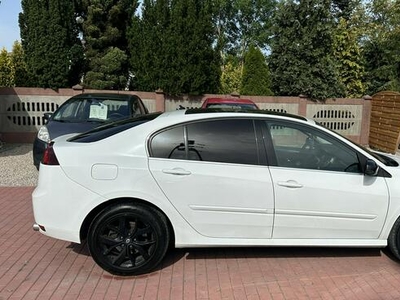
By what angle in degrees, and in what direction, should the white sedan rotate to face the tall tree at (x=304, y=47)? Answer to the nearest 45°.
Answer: approximately 90° to its left

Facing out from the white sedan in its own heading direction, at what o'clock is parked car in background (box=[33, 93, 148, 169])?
The parked car in background is roughly at 8 o'clock from the white sedan.

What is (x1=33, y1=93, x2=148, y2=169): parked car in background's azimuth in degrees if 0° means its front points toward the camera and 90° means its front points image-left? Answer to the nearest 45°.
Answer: approximately 45°

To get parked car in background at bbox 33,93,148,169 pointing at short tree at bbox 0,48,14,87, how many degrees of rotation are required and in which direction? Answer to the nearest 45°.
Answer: approximately 135° to its right

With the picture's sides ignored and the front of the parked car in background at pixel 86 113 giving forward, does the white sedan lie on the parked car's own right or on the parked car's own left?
on the parked car's own left

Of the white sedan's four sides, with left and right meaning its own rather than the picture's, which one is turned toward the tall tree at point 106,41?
left

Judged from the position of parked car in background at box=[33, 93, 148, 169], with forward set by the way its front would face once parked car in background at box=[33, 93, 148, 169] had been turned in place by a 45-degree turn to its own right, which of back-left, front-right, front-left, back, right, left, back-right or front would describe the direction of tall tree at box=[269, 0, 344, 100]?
back-right

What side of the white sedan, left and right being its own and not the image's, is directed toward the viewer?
right

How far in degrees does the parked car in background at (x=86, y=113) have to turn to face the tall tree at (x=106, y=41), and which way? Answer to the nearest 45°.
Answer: approximately 135° to its right

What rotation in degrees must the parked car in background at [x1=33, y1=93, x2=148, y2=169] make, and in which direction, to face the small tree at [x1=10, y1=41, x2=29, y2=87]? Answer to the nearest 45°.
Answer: approximately 135° to its right

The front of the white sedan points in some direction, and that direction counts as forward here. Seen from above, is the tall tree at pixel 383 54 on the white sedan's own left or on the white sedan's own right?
on the white sedan's own left

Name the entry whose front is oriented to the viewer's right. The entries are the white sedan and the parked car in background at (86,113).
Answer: the white sedan

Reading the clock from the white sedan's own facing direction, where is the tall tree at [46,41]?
The tall tree is roughly at 8 o'clock from the white sedan.
